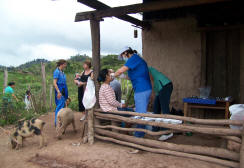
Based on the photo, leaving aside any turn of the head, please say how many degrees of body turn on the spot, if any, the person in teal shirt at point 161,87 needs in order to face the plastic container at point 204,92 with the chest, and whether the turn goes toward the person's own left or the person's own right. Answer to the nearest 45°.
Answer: approximately 135° to the person's own right

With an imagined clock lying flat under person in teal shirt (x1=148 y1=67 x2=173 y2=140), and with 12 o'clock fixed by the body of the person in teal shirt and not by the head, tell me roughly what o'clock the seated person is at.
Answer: The seated person is roughly at 12 o'clock from the person in teal shirt.

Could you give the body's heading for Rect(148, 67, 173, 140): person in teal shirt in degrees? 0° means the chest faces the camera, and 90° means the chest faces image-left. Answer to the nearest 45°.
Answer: approximately 90°

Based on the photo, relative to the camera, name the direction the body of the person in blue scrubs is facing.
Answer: to the viewer's left

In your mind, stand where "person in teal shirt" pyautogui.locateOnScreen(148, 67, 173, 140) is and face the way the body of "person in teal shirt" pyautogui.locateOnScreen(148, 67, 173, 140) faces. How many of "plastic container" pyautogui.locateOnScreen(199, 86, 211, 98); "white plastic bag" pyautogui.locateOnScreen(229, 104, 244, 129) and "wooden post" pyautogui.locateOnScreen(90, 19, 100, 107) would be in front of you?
1

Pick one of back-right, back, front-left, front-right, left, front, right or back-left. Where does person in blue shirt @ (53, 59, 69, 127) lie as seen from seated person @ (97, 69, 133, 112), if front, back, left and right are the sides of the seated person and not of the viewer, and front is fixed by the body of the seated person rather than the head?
back-left

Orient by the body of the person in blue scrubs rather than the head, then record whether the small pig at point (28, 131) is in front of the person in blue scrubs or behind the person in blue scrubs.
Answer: in front

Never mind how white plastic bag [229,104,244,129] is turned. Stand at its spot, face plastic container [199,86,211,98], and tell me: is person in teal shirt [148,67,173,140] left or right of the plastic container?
left
